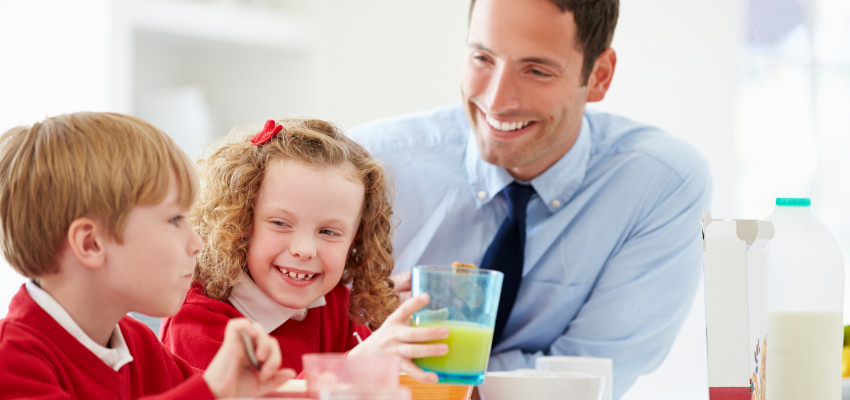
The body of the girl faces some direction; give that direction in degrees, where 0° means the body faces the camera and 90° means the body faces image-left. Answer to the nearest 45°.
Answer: approximately 0°

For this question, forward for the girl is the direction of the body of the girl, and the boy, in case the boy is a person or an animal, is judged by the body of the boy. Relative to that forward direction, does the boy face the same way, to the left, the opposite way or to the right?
to the left

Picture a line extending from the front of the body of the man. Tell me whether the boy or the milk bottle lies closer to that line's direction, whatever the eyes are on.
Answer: the boy

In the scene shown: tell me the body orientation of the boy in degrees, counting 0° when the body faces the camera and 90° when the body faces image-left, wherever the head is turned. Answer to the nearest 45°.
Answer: approximately 270°

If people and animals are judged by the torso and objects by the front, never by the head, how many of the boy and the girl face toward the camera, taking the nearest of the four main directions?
1

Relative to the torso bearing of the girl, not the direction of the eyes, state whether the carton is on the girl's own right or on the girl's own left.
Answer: on the girl's own left

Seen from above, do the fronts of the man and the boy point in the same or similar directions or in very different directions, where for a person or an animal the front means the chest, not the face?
very different directions

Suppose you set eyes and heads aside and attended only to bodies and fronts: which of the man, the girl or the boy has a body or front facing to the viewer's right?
the boy
